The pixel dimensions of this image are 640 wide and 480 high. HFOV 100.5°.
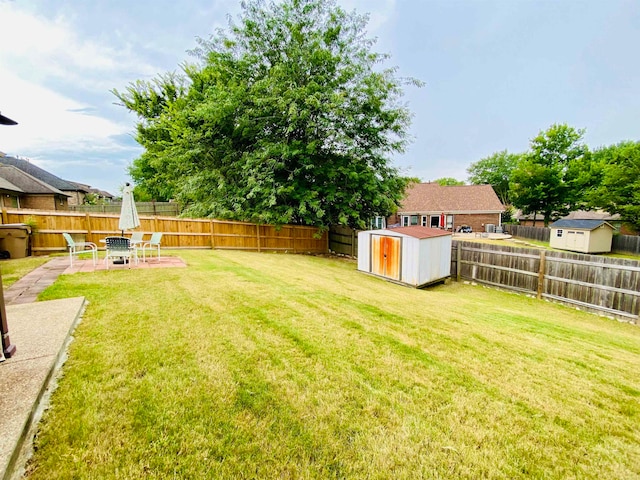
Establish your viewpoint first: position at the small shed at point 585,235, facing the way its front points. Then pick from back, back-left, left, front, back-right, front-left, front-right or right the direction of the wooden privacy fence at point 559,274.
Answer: front-left

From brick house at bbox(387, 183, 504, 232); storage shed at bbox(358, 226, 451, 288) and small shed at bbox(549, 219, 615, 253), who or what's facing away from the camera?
the brick house

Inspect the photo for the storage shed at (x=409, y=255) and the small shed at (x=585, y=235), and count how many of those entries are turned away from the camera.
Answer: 0

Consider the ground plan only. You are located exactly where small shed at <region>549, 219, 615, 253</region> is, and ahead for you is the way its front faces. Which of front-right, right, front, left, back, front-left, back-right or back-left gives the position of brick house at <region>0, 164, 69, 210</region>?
front

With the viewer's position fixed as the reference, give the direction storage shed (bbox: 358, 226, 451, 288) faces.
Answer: facing the viewer and to the left of the viewer

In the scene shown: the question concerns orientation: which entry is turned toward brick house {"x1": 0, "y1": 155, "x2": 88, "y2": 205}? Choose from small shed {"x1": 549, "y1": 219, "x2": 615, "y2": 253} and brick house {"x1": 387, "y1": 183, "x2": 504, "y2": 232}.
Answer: the small shed

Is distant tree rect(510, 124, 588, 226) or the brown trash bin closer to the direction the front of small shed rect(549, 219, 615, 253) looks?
the brown trash bin

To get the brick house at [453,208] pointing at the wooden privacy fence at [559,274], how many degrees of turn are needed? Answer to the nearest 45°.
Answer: approximately 180°

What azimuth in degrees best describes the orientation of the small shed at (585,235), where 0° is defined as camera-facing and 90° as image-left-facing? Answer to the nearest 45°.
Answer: approximately 45°

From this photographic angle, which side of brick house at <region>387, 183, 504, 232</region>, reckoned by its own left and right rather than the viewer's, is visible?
back

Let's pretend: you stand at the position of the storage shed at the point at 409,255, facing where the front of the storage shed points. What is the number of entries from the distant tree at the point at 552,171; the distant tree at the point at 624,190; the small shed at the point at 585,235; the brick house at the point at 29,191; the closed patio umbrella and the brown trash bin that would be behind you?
3
